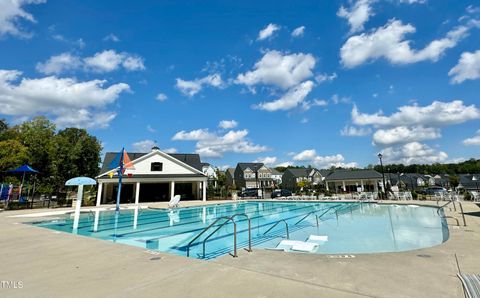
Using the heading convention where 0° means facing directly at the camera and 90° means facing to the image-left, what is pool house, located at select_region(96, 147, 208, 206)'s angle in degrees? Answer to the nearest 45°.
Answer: approximately 0°

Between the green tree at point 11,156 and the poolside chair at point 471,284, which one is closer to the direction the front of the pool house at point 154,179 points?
the poolside chair

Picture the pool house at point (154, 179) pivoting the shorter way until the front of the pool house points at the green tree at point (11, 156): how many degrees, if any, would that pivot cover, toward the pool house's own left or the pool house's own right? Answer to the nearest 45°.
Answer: approximately 90° to the pool house's own right

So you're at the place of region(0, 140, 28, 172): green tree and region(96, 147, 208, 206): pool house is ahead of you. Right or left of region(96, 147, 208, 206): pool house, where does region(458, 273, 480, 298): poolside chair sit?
right

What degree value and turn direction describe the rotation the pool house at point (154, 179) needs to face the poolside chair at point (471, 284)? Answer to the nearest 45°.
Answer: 0° — it already faces it

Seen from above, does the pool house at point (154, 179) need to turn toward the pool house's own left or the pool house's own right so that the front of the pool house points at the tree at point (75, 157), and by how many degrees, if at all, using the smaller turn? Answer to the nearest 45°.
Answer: approximately 135° to the pool house's own right

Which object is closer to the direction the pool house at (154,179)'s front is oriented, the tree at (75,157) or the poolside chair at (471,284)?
the poolside chair

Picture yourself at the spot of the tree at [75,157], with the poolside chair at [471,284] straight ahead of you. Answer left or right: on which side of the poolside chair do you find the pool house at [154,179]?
left
